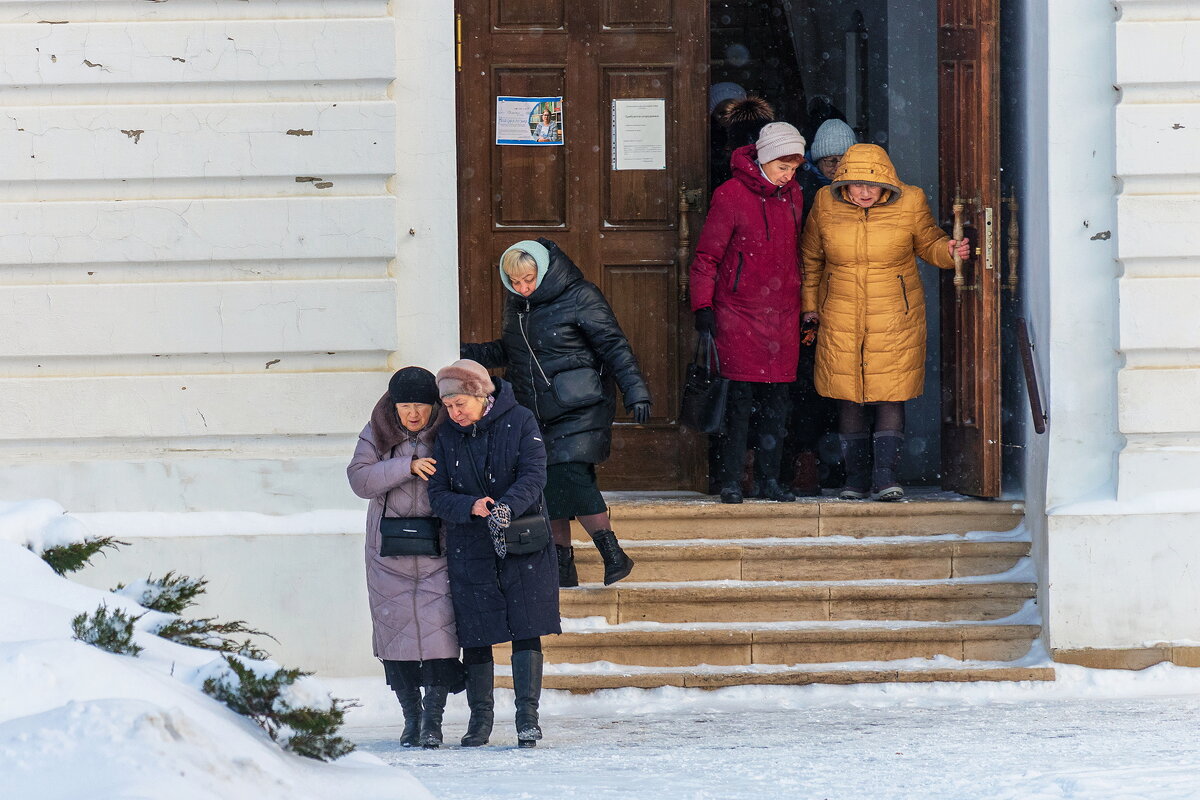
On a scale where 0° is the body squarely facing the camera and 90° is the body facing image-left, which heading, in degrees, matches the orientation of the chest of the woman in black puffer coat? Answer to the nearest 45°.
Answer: approximately 45°

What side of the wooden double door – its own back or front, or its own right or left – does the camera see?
front

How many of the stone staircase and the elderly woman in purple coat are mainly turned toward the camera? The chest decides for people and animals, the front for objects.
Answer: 2

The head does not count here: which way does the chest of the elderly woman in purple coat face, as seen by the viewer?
toward the camera

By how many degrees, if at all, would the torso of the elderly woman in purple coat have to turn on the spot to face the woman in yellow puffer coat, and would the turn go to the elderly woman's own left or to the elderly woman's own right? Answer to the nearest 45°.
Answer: approximately 135° to the elderly woman's own left

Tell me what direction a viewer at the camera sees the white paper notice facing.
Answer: facing the viewer

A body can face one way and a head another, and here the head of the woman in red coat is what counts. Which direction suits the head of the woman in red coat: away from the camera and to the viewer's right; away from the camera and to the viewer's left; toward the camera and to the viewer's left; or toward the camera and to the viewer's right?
toward the camera and to the viewer's right

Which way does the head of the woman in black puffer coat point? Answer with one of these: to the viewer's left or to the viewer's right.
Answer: to the viewer's left
